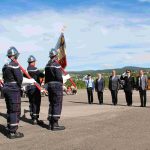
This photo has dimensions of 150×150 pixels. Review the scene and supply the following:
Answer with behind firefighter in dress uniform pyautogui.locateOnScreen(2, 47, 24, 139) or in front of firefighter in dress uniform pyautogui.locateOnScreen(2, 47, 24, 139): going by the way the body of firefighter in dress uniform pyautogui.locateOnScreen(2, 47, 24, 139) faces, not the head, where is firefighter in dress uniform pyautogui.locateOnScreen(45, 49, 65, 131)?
in front

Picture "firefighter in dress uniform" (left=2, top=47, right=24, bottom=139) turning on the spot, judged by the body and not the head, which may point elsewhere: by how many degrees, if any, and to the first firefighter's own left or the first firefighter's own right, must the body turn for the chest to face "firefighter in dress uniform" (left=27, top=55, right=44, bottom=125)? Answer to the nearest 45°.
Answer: approximately 45° to the first firefighter's own left

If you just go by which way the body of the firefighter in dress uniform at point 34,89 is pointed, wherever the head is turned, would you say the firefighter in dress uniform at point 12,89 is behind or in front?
behind

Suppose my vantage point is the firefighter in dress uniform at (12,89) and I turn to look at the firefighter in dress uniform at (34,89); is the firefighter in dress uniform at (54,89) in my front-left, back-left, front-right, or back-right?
front-right

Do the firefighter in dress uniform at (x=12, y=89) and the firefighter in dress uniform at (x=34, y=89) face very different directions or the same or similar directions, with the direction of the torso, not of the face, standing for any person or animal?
same or similar directions

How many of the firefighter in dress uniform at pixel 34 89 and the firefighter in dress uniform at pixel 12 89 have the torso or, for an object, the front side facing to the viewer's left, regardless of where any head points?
0
